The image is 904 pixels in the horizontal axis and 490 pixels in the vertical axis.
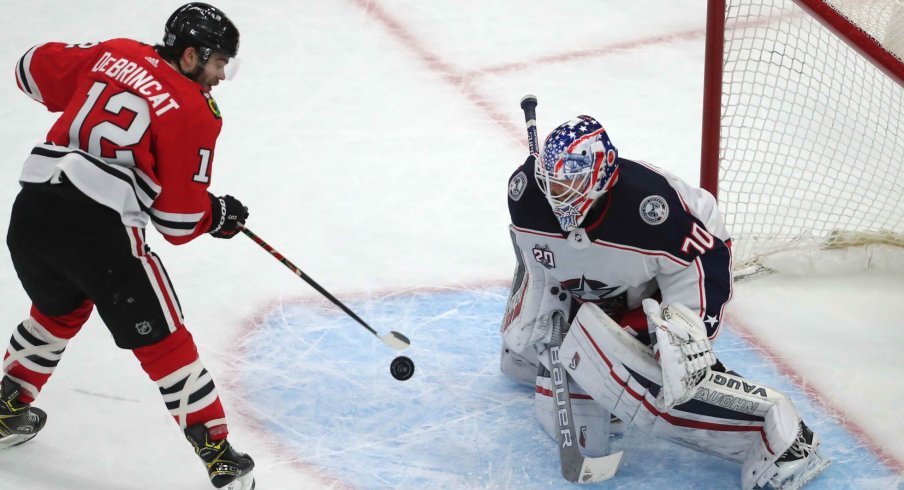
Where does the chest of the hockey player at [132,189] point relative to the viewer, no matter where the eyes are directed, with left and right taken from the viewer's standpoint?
facing away from the viewer and to the right of the viewer

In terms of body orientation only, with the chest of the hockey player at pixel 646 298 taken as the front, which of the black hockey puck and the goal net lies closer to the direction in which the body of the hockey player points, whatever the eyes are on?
the black hockey puck

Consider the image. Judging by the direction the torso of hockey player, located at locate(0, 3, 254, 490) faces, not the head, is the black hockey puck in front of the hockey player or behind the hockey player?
in front

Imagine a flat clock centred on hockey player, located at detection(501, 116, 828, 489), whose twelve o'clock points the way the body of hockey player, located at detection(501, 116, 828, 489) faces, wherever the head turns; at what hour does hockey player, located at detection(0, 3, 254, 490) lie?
hockey player, located at detection(0, 3, 254, 490) is roughly at 1 o'clock from hockey player, located at detection(501, 116, 828, 489).

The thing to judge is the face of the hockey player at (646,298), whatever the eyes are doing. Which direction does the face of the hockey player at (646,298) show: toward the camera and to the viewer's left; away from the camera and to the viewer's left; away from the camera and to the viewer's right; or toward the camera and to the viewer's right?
toward the camera and to the viewer's left

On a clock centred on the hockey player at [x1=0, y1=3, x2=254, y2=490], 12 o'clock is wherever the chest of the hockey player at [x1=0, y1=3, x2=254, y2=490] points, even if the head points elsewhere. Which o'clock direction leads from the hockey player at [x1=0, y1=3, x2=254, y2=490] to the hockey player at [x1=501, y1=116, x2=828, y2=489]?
the hockey player at [x1=501, y1=116, x2=828, y2=489] is roughly at 2 o'clock from the hockey player at [x1=0, y1=3, x2=254, y2=490].

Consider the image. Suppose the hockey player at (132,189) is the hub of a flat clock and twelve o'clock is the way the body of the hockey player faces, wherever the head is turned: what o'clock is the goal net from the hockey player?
The goal net is roughly at 1 o'clock from the hockey player.

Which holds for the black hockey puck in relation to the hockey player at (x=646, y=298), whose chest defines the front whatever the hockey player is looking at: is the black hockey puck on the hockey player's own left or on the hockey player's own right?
on the hockey player's own right
